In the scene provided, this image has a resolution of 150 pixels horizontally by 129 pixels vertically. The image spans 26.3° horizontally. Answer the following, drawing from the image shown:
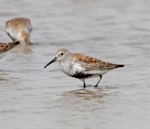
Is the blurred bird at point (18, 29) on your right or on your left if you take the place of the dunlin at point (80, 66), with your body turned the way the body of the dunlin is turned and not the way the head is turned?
on your right

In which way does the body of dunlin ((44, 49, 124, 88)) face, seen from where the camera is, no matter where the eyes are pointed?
to the viewer's left
